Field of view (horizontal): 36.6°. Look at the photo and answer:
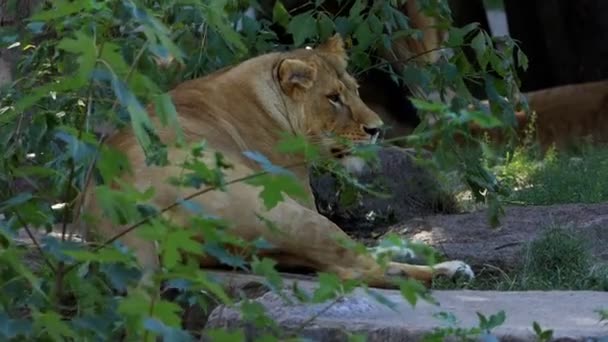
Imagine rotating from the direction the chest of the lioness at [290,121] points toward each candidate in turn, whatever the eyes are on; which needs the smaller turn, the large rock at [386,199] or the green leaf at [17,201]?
the large rock

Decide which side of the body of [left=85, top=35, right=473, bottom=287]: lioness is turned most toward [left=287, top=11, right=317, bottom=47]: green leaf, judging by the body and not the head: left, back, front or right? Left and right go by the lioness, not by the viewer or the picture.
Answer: left

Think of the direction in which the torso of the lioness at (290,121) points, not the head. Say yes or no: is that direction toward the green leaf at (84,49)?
no

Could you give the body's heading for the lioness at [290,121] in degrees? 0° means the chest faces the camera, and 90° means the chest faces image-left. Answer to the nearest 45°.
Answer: approximately 270°

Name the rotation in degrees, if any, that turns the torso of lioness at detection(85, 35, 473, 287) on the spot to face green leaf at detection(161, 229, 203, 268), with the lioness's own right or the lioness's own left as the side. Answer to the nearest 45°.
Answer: approximately 90° to the lioness's own right

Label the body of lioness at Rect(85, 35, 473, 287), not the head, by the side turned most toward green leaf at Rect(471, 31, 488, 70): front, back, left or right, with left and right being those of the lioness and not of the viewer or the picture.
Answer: front

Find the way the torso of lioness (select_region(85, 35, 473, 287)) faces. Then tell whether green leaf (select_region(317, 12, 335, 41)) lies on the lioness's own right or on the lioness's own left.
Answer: on the lioness's own left

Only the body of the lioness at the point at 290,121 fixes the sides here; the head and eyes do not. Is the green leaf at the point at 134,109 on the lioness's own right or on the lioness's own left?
on the lioness's own right

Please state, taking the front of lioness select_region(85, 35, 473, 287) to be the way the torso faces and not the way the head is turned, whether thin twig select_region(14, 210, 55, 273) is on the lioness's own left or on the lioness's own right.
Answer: on the lioness's own right
